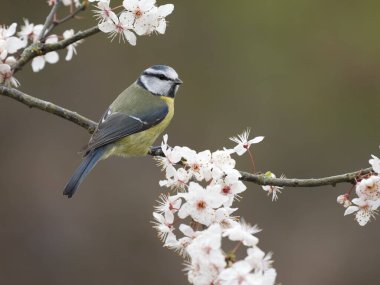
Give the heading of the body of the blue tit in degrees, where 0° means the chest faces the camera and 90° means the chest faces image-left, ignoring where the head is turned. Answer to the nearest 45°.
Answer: approximately 270°

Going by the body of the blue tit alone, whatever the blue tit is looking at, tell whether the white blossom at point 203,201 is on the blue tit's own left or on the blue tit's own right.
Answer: on the blue tit's own right

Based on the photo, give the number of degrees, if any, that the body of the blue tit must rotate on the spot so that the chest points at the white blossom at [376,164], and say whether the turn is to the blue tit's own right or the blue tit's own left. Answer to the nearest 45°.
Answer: approximately 45° to the blue tit's own right

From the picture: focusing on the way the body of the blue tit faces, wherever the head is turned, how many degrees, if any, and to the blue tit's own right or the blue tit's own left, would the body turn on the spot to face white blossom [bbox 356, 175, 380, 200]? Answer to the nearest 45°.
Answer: approximately 45° to the blue tit's own right

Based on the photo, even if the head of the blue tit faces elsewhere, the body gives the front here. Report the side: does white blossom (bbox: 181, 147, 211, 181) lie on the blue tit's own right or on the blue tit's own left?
on the blue tit's own right

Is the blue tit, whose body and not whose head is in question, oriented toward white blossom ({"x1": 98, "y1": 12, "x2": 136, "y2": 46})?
no
